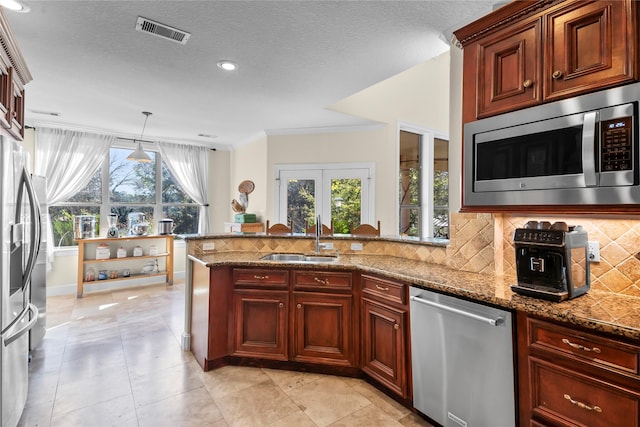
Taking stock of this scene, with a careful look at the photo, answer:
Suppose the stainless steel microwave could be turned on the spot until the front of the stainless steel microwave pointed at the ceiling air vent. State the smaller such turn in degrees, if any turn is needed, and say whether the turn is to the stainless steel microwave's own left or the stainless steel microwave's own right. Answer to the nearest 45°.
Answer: approximately 45° to the stainless steel microwave's own right

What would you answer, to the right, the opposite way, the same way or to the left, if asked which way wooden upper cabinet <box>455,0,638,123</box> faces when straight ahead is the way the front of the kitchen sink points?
to the right

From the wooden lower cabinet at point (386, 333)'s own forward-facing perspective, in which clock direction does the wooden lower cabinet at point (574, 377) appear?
the wooden lower cabinet at point (574, 377) is roughly at 9 o'clock from the wooden lower cabinet at point (386, 333).

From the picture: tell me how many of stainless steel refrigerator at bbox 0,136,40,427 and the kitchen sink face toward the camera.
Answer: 1

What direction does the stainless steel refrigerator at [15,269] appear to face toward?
to the viewer's right

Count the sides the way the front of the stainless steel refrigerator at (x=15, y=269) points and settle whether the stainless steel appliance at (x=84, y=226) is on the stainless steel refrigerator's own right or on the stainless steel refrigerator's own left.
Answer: on the stainless steel refrigerator's own left

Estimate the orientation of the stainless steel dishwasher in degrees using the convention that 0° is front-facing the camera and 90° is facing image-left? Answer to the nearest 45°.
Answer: approximately 45°

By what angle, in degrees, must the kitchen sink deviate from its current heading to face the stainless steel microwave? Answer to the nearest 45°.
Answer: approximately 45° to its left
